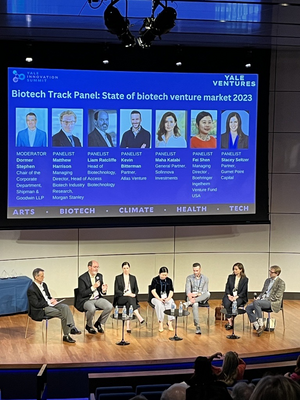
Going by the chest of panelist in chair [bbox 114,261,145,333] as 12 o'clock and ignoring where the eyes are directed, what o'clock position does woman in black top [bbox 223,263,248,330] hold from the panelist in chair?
The woman in black top is roughly at 9 o'clock from the panelist in chair.

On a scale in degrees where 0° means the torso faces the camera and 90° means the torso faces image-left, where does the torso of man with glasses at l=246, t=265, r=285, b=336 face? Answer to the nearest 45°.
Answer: approximately 45°

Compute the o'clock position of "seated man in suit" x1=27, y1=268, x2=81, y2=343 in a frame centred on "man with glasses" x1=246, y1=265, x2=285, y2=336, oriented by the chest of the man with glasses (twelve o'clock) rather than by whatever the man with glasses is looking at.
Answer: The seated man in suit is roughly at 1 o'clock from the man with glasses.

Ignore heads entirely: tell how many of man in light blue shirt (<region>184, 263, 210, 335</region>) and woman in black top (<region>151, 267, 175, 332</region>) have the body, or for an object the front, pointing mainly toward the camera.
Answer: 2

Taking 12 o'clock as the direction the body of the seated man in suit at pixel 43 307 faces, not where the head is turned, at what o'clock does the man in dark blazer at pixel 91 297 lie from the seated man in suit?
The man in dark blazer is roughly at 10 o'clock from the seated man in suit.

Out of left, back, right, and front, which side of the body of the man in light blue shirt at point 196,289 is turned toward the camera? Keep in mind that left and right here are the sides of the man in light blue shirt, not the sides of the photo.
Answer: front

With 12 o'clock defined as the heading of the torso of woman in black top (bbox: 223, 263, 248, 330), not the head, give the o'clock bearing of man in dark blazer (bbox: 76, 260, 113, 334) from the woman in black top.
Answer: The man in dark blazer is roughly at 1 o'clock from the woman in black top.

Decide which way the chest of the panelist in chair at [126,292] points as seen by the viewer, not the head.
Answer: toward the camera

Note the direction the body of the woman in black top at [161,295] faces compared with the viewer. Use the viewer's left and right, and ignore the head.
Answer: facing the viewer

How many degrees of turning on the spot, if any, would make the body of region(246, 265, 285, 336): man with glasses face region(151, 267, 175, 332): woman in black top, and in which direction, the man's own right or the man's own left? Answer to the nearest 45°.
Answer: approximately 45° to the man's own right

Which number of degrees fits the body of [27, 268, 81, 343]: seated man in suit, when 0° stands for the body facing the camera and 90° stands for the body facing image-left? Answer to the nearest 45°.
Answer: approximately 315°

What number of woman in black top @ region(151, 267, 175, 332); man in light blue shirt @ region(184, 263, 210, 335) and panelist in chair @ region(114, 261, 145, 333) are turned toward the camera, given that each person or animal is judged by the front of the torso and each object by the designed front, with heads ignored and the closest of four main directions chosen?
3
